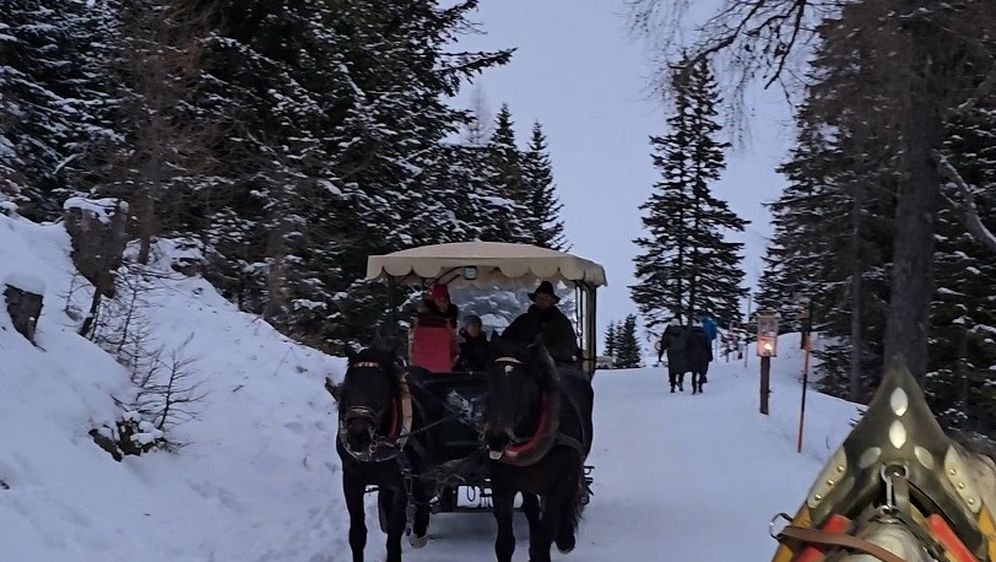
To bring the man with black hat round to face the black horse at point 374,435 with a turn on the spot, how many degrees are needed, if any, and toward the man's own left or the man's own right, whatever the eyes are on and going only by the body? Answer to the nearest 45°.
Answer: approximately 45° to the man's own right

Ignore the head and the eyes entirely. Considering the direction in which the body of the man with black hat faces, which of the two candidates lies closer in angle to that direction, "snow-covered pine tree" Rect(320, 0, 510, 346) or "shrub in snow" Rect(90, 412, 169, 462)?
the shrub in snow

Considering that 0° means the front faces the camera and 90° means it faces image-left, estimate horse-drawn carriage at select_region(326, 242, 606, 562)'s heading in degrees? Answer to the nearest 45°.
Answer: approximately 0°

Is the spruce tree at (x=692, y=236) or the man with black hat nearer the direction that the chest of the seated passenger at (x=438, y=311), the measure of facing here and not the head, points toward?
the man with black hat

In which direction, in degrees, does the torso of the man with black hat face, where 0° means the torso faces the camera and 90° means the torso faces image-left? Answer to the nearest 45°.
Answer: approximately 0°

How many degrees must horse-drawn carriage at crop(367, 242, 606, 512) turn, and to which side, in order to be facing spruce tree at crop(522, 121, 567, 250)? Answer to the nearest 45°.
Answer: approximately 180°

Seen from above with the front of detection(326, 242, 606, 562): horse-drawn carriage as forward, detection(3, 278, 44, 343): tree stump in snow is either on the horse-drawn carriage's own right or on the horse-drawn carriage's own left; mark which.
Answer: on the horse-drawn carriage's own right
